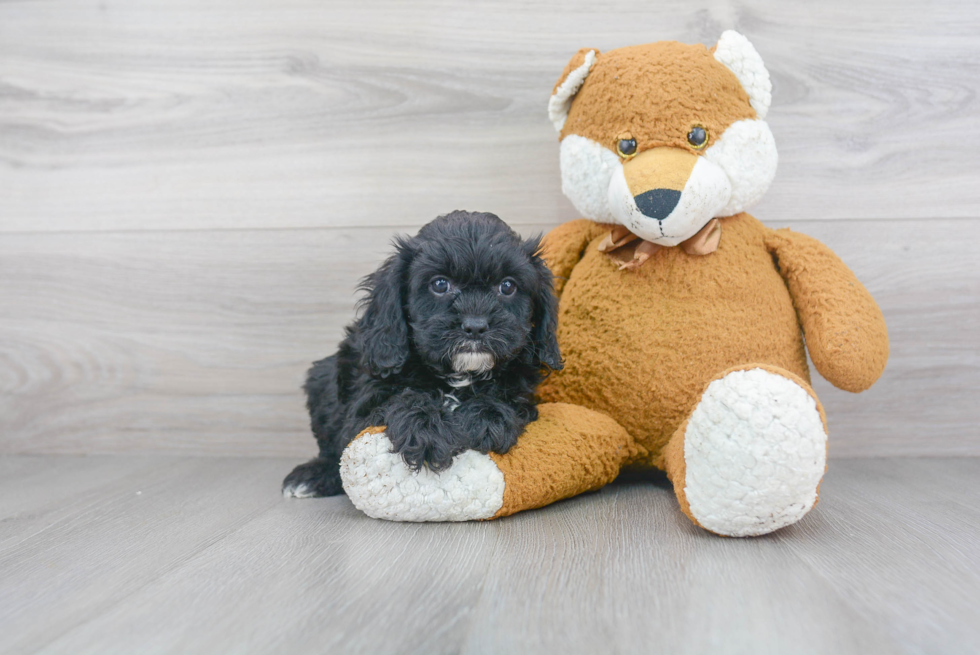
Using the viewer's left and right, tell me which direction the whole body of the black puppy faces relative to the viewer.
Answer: facing the viewer and to the right of the viewer

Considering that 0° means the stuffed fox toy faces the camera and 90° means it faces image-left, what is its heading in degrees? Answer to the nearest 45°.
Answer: approximately 0°
